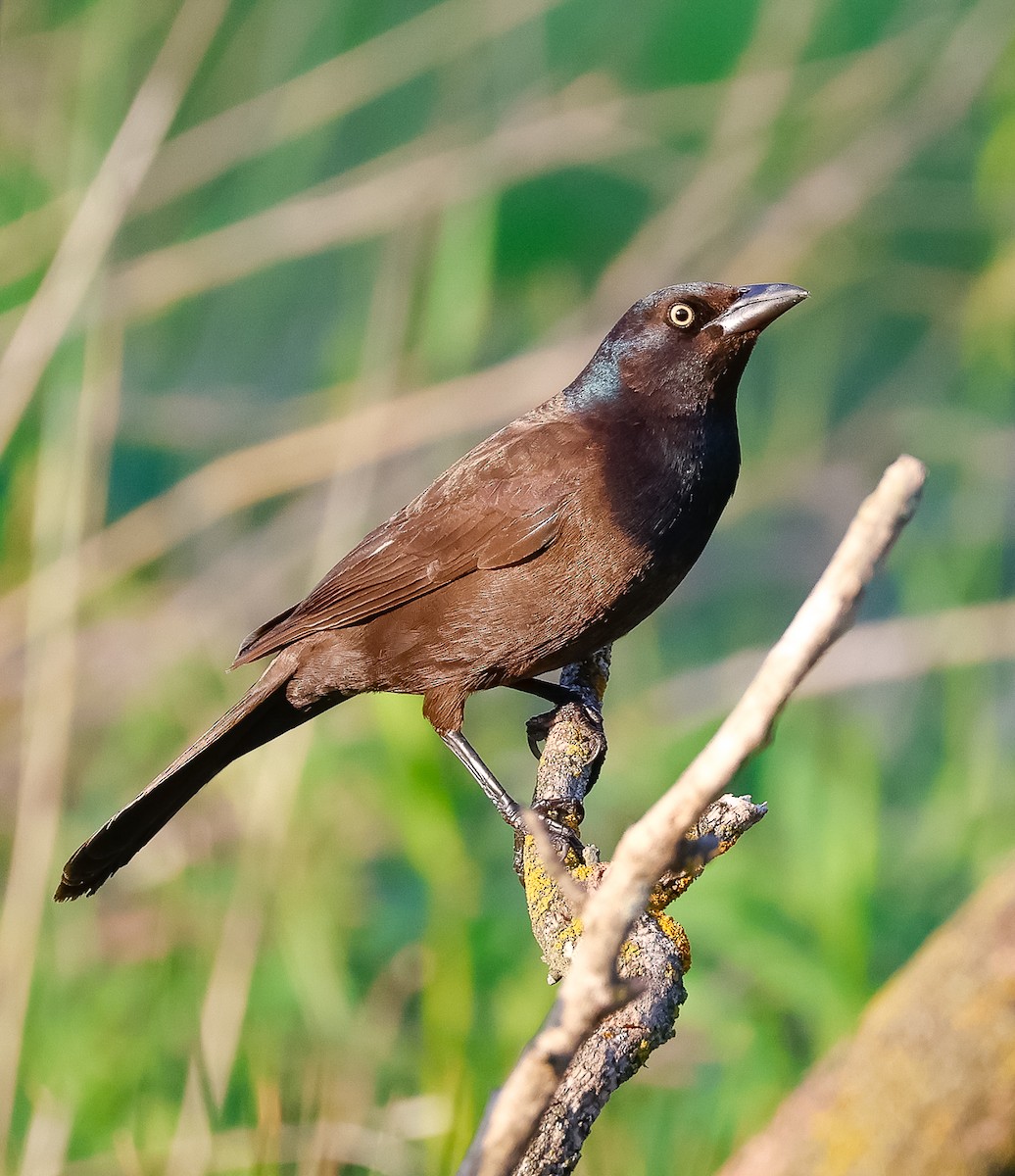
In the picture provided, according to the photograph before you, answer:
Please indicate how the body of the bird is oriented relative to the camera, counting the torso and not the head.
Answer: to the viewer's right
